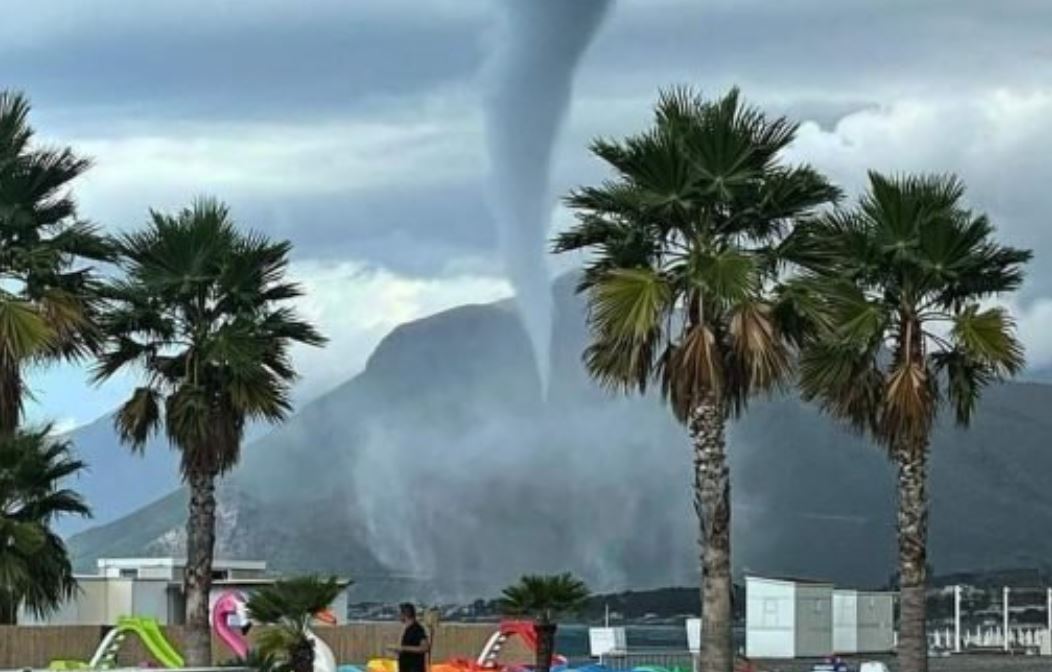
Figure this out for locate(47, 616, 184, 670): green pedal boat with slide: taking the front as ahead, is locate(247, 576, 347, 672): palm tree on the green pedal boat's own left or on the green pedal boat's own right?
on the green pedal boat's own right
